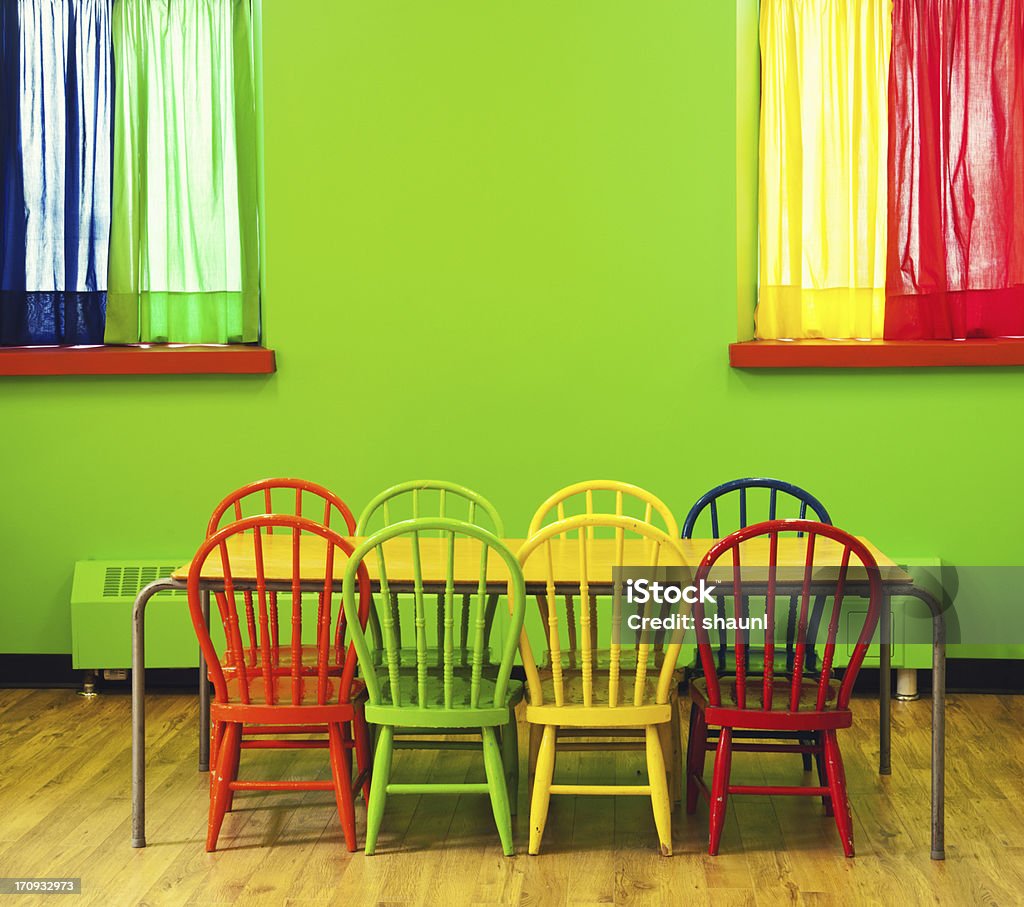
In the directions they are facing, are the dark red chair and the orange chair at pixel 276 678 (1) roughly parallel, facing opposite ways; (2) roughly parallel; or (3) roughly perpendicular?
roughly parallel

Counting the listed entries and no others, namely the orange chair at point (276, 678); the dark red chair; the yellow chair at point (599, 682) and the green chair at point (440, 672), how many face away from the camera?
4

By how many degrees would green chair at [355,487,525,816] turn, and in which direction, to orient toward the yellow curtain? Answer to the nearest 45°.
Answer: approximately 135° to its left

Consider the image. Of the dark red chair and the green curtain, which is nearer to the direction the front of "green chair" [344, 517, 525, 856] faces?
the green curtain

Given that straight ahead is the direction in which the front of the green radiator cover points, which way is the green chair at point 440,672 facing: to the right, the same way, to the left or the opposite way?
the opposite way

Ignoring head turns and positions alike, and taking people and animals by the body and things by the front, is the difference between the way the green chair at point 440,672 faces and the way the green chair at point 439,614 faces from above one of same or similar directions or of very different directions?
very different directions

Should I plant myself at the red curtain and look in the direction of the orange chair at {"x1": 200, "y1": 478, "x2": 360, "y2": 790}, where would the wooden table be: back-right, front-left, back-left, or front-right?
front-left

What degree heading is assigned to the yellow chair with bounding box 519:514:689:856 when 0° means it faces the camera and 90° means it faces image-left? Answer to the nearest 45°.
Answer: approximately 180°

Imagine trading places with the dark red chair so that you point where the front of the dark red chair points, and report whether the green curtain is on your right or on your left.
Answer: on your left

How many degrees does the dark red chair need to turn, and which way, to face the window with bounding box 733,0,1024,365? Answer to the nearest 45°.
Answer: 0° — it already faces it

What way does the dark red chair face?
away from the camera

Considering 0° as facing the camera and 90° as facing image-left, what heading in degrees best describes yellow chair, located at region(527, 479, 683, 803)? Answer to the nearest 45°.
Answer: approximately 0°

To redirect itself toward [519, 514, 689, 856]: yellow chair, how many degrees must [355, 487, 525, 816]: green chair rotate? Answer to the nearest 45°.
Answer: approximately 45° to its left

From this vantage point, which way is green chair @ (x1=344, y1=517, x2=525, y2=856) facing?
away from the camera

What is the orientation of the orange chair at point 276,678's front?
away from the camera

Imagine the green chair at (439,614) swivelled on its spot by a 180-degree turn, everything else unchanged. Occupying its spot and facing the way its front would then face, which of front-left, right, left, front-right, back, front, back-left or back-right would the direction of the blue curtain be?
front-left

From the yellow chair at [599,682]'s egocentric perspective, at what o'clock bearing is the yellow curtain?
The yellow curtain is roughly at 1 o'clock from the yellow chair.
